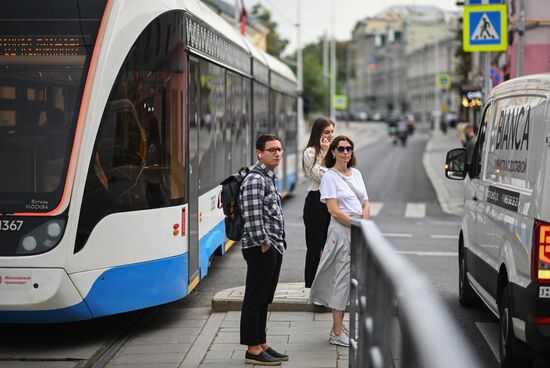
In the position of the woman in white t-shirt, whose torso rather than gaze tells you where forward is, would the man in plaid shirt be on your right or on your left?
on your right

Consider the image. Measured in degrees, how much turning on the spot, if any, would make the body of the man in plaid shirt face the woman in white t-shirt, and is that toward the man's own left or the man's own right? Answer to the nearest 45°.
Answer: approximately 45° to the man's own left

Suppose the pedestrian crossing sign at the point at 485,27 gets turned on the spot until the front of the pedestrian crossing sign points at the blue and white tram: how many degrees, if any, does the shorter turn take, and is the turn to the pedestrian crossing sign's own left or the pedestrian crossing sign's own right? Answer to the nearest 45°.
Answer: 0° — it already faces it

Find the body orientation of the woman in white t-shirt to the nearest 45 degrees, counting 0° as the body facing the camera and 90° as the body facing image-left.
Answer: approximately 315°
